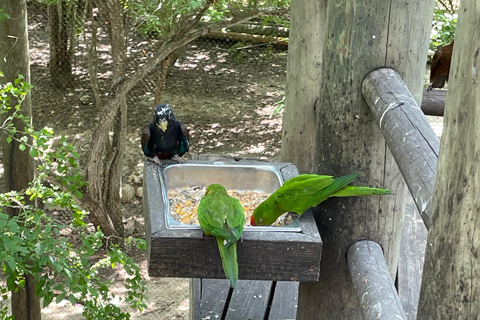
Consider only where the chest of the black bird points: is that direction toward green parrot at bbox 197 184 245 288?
yes

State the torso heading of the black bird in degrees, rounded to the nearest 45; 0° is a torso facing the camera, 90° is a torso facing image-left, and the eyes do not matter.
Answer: approximately 0°

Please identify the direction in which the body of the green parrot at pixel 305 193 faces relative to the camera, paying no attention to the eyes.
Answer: to the viewer's left

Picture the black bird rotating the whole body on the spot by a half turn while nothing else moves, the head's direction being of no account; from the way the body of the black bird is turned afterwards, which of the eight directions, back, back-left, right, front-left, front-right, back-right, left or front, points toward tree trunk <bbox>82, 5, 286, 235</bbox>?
front

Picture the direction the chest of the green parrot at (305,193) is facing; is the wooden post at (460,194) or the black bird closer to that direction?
the black bird

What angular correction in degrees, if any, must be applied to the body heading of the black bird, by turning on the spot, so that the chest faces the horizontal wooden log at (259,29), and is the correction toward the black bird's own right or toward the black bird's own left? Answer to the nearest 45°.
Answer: approximately 180°

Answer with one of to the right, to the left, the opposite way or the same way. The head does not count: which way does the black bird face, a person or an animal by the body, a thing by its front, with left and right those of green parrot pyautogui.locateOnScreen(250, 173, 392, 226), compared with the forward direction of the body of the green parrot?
to the left

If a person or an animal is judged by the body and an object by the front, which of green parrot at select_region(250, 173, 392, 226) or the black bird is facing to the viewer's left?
the green parrot

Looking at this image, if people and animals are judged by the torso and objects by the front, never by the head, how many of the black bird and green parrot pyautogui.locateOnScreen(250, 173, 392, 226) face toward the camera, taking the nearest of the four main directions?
1
